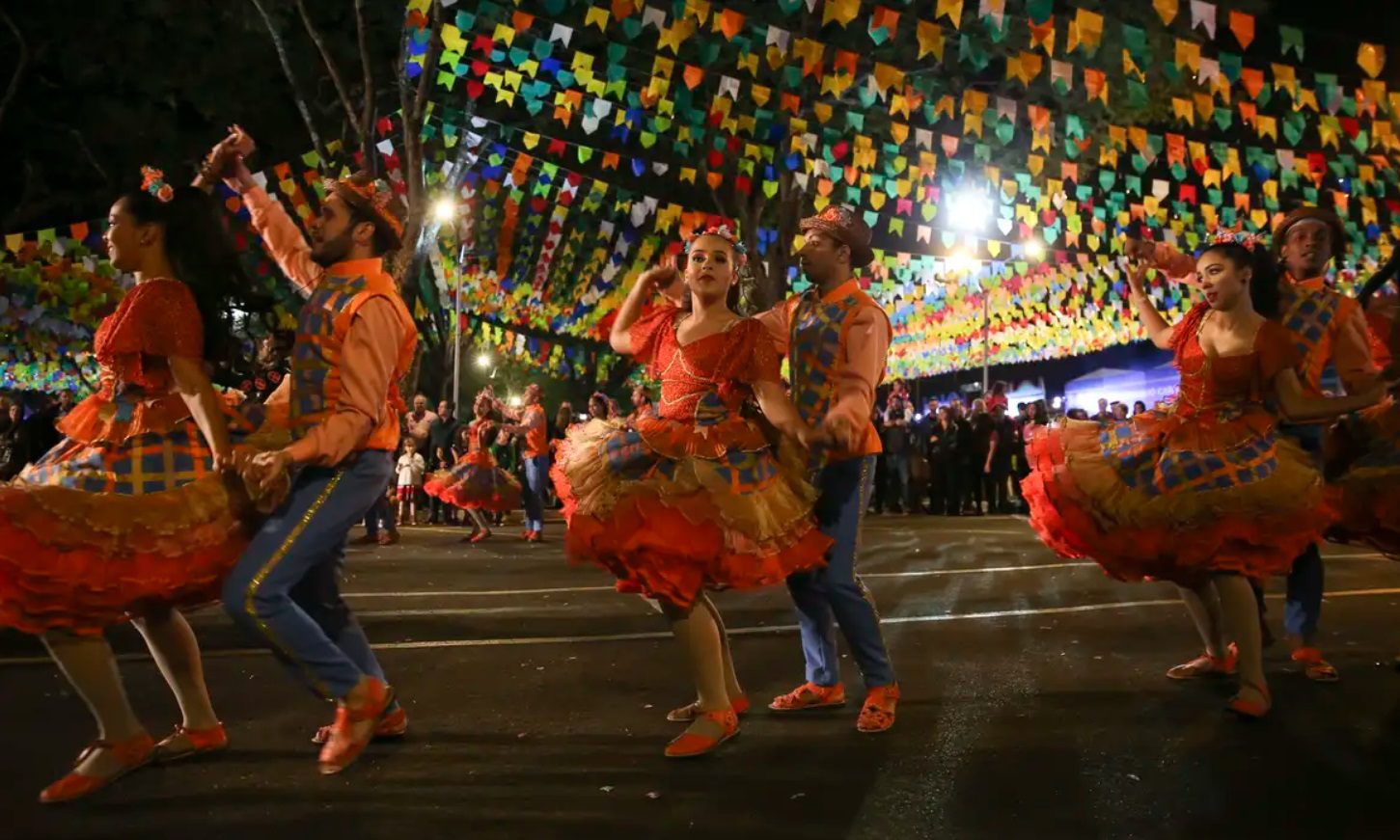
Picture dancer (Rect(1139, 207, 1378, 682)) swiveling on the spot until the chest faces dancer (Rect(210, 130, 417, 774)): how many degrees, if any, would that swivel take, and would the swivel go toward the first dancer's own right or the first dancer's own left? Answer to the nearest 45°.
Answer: approximately 45° to the first dancer's own right

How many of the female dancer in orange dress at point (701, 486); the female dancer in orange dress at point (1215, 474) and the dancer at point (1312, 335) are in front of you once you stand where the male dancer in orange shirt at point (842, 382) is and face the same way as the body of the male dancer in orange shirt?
1

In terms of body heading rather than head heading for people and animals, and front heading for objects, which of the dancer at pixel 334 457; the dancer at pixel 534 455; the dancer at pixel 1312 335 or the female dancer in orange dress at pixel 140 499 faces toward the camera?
the dancer at pixel 1312 335

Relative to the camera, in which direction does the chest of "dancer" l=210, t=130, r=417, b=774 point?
to the viewer's left

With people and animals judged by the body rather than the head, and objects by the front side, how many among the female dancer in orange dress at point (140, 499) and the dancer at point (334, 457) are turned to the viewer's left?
2

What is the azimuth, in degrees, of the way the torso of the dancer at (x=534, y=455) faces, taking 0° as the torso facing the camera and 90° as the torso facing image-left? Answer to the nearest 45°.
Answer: approximately 90°

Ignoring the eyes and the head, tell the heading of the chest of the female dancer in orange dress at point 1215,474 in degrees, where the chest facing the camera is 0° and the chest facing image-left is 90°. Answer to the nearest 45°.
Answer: approximately 45°

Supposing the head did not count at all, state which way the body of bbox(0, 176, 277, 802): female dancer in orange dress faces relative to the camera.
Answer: to the viewer's left

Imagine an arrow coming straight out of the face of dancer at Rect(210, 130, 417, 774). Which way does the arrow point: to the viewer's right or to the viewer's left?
to the viewer's left

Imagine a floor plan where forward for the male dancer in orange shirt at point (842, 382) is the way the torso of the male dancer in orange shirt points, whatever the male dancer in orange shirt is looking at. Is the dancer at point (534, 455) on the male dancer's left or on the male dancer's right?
on the male dancer's right

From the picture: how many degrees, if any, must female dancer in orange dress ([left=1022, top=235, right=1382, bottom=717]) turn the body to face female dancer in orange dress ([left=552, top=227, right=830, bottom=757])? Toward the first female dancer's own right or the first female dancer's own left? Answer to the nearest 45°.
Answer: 0° — they already face them
